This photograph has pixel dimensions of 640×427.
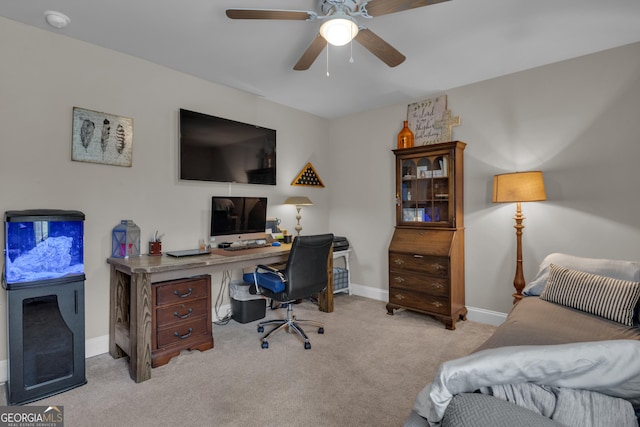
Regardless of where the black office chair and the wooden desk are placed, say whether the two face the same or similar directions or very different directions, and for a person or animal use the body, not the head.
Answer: very different directions

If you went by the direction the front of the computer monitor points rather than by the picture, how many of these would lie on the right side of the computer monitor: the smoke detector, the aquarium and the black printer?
2

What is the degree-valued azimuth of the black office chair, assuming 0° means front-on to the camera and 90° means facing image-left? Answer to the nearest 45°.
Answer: approximately 135°

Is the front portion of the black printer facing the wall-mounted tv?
no

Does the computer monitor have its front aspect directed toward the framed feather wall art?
no

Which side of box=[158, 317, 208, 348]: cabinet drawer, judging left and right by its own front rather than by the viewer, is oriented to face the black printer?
left

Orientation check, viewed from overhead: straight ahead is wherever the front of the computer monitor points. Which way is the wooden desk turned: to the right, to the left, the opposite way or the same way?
the same way

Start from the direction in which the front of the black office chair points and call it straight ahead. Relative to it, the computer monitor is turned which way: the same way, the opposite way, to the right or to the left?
the opposite way

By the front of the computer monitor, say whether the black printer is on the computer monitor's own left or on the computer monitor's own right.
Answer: on the computer monitor's own left

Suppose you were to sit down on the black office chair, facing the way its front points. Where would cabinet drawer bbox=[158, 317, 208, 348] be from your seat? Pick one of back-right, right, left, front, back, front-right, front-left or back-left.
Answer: front-left

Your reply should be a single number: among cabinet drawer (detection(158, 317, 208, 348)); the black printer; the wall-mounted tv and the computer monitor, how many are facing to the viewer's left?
0

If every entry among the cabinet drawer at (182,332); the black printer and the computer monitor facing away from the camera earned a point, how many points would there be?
0

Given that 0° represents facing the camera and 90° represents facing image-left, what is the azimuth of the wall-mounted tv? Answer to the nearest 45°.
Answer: approximately 315°

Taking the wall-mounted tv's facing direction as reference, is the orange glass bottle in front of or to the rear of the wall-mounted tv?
in front

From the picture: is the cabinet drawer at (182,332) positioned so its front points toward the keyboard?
no

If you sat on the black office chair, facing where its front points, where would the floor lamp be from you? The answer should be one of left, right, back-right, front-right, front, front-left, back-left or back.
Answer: back-right
